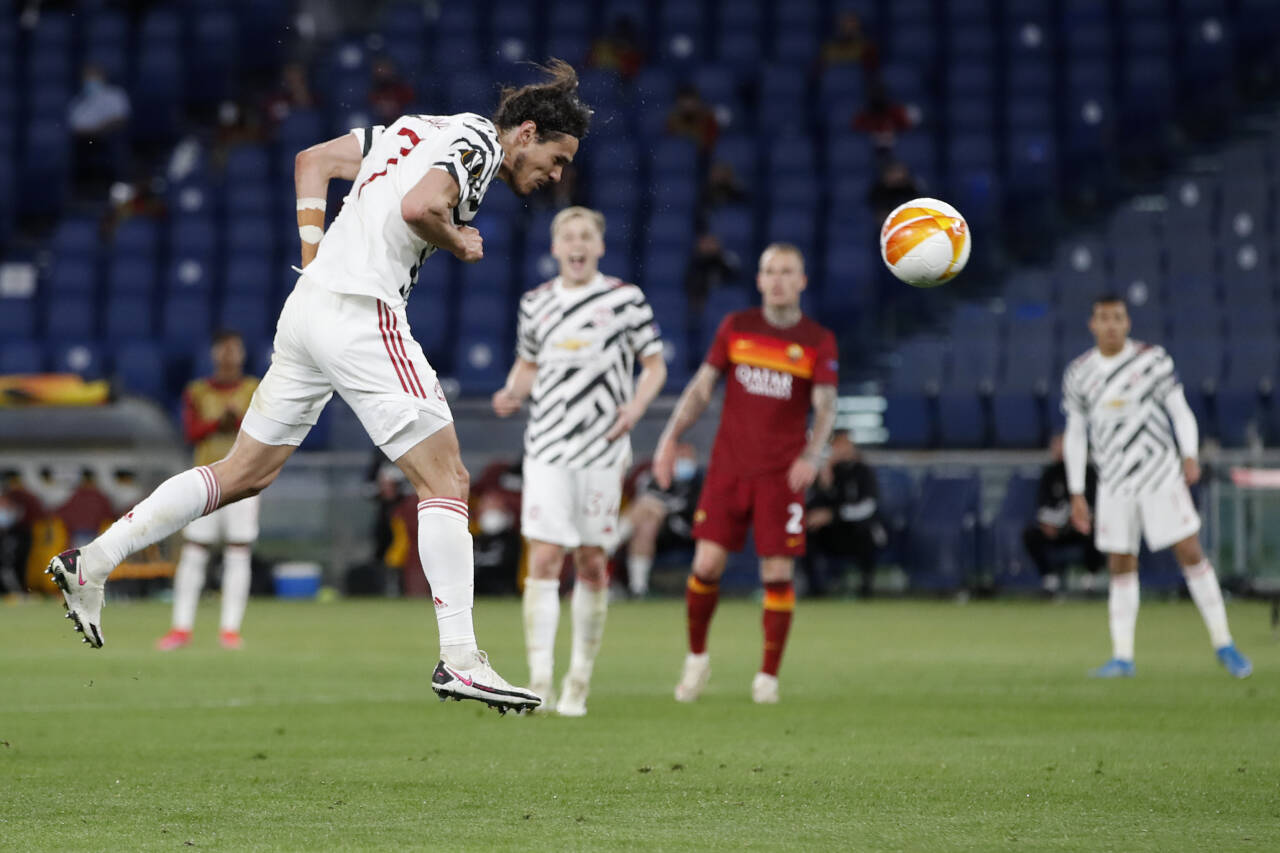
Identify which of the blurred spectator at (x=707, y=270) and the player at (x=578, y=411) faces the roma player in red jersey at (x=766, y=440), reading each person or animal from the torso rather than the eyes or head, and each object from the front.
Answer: the blurred spectator

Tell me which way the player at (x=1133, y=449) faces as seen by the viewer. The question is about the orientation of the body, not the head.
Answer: toward the camera

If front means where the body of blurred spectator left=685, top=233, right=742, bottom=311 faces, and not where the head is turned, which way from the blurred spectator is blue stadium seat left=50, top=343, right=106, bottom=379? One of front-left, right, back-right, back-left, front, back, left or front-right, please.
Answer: right

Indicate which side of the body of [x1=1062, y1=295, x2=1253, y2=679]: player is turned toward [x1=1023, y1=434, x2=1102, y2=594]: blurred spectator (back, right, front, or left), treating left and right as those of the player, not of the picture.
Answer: back

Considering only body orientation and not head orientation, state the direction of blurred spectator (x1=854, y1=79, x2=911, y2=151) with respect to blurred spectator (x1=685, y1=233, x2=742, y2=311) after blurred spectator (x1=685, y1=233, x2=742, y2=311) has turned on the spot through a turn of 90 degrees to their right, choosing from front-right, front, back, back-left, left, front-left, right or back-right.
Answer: back-right

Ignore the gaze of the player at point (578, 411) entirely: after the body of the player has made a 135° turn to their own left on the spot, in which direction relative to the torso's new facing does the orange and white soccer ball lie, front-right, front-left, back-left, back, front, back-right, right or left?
right

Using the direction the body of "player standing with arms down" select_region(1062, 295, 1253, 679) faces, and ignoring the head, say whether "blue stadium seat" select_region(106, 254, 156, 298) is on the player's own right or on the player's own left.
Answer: on the player's own right

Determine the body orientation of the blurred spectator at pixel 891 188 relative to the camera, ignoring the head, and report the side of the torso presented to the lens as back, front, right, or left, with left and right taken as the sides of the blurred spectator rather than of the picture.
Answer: front

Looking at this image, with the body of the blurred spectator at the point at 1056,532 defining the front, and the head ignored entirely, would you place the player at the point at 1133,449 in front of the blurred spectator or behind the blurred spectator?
in front

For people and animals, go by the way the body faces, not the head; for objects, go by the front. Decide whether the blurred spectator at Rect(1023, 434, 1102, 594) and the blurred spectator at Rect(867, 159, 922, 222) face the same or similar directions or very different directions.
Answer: same or similar directions

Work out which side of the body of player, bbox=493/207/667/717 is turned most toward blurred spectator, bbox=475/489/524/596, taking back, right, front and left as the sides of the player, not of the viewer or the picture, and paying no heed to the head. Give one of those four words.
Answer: back

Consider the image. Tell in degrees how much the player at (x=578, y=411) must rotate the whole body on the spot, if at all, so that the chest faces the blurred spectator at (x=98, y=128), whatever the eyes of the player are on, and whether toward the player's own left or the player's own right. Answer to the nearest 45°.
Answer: approximately 180°

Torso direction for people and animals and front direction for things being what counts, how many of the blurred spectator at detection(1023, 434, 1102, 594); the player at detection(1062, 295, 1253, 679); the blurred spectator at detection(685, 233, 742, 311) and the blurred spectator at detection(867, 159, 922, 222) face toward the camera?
4

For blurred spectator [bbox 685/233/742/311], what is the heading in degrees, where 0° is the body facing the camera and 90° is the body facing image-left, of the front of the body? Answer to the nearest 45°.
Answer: approximately 0°
